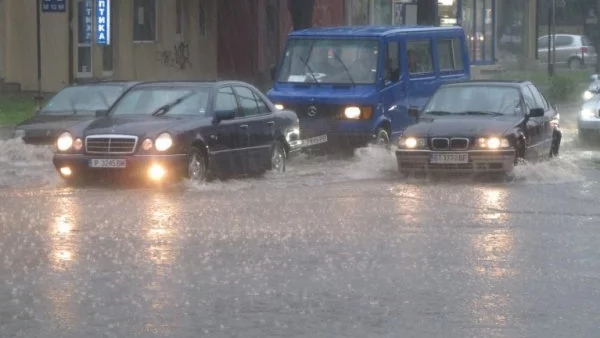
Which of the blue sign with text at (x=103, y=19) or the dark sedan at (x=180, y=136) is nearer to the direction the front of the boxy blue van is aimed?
the dark sedan

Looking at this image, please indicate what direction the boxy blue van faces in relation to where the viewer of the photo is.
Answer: facing the viewer and to the left of the viewer

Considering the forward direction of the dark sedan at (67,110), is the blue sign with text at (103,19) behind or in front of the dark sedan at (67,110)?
behind

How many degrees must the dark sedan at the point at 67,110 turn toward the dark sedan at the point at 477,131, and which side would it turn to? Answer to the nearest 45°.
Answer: approximately 90° to its left

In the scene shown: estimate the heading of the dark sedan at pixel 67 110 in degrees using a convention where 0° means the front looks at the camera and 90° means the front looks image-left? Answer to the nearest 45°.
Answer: approximately 45°

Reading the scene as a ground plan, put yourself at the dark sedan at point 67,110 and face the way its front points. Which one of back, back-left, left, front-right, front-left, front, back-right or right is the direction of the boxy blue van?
back-left

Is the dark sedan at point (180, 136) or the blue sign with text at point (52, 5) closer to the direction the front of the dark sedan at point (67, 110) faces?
the dark sedan

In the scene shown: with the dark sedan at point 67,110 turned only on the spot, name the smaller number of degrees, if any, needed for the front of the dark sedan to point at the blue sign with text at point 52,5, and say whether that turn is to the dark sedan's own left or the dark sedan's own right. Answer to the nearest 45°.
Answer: approximately 135° to the dark sedan's own right

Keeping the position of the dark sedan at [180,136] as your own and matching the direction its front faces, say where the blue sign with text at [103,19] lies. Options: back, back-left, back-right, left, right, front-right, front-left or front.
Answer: back-right
